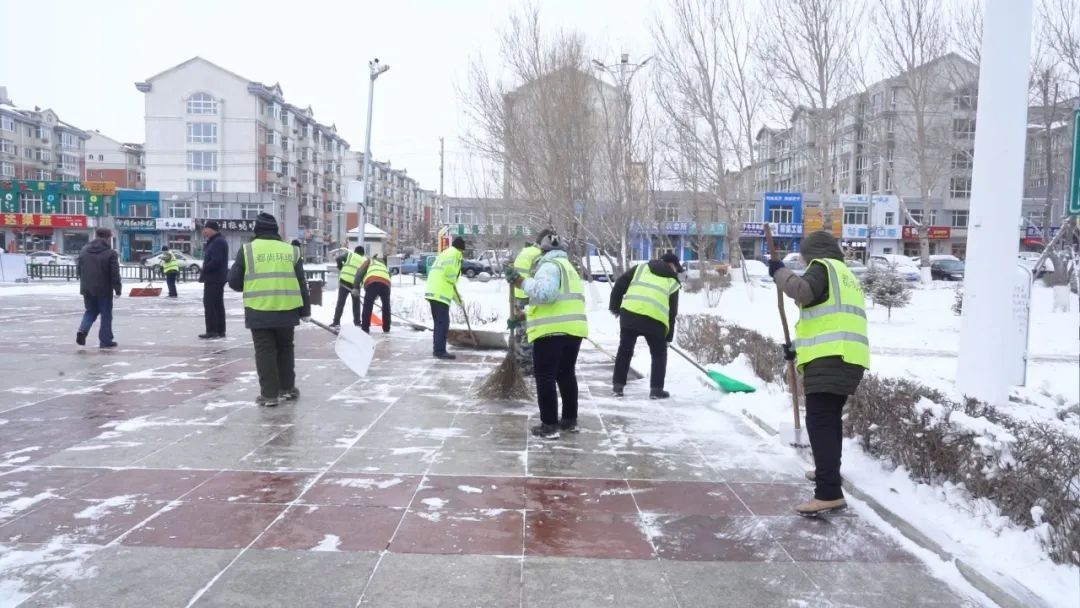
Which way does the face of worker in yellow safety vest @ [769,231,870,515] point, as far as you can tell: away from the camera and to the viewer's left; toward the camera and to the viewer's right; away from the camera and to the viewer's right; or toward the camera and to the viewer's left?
away from the camera and to the viewer's left

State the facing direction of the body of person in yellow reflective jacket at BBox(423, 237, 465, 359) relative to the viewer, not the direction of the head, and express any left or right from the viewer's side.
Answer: facing to the right of the viewer

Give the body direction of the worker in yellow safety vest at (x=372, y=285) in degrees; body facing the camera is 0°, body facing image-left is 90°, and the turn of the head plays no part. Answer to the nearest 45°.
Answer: approximately 180°

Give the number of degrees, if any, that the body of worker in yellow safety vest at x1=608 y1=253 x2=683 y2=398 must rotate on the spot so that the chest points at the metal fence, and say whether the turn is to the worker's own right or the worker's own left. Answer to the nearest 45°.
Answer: approximately 90° to the worker's own left

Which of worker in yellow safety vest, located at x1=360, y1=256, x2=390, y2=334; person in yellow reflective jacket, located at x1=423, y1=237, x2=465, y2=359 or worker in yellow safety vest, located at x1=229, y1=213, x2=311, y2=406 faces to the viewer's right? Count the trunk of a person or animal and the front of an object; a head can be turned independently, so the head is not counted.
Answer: person in yellow reflective jacket, located at x1=423, y1=237, x2=465, y2=359

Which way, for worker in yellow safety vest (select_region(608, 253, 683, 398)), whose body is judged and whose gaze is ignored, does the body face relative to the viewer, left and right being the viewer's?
facing away from the viewer and to the right of the viewer
